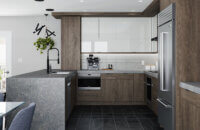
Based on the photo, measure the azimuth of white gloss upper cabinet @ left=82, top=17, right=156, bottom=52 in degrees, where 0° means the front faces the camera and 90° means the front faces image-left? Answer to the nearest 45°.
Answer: approximately 0°

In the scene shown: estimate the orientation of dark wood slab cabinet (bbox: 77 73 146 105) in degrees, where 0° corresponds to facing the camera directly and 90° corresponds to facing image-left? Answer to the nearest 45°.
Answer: approximately 0°

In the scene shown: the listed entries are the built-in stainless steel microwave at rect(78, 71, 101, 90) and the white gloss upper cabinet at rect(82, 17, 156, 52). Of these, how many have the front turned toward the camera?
2

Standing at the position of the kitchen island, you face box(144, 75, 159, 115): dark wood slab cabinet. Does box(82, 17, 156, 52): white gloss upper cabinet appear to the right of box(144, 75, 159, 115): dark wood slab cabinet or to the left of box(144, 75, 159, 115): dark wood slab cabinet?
left

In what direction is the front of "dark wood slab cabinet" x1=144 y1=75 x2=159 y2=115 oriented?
to the viewer's left

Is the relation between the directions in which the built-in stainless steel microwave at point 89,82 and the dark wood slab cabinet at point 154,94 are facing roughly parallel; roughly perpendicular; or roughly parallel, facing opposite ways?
roughly perpendicular
